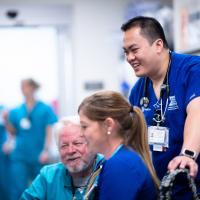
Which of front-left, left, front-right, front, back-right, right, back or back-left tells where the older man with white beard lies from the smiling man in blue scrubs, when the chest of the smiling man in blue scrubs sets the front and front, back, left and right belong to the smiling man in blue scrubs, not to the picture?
front-right

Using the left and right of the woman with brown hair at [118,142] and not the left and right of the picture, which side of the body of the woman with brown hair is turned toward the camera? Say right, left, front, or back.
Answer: left

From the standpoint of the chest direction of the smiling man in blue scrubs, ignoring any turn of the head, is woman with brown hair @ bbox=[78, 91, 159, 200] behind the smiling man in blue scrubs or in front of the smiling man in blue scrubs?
in front

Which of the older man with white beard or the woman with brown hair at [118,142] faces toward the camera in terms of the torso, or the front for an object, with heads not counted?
the older man with white beard

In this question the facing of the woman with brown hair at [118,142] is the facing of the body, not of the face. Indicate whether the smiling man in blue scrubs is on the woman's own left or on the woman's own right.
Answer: on the woman's own right

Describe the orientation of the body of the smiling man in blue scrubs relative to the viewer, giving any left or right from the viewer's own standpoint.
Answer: facing the viewer and to the left of the viewer

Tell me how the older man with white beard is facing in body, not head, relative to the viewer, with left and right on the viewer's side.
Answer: facing the viewer

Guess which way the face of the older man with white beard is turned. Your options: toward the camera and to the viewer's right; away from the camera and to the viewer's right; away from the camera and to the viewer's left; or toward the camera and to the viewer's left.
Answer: toward the camera and to the viewer's right
